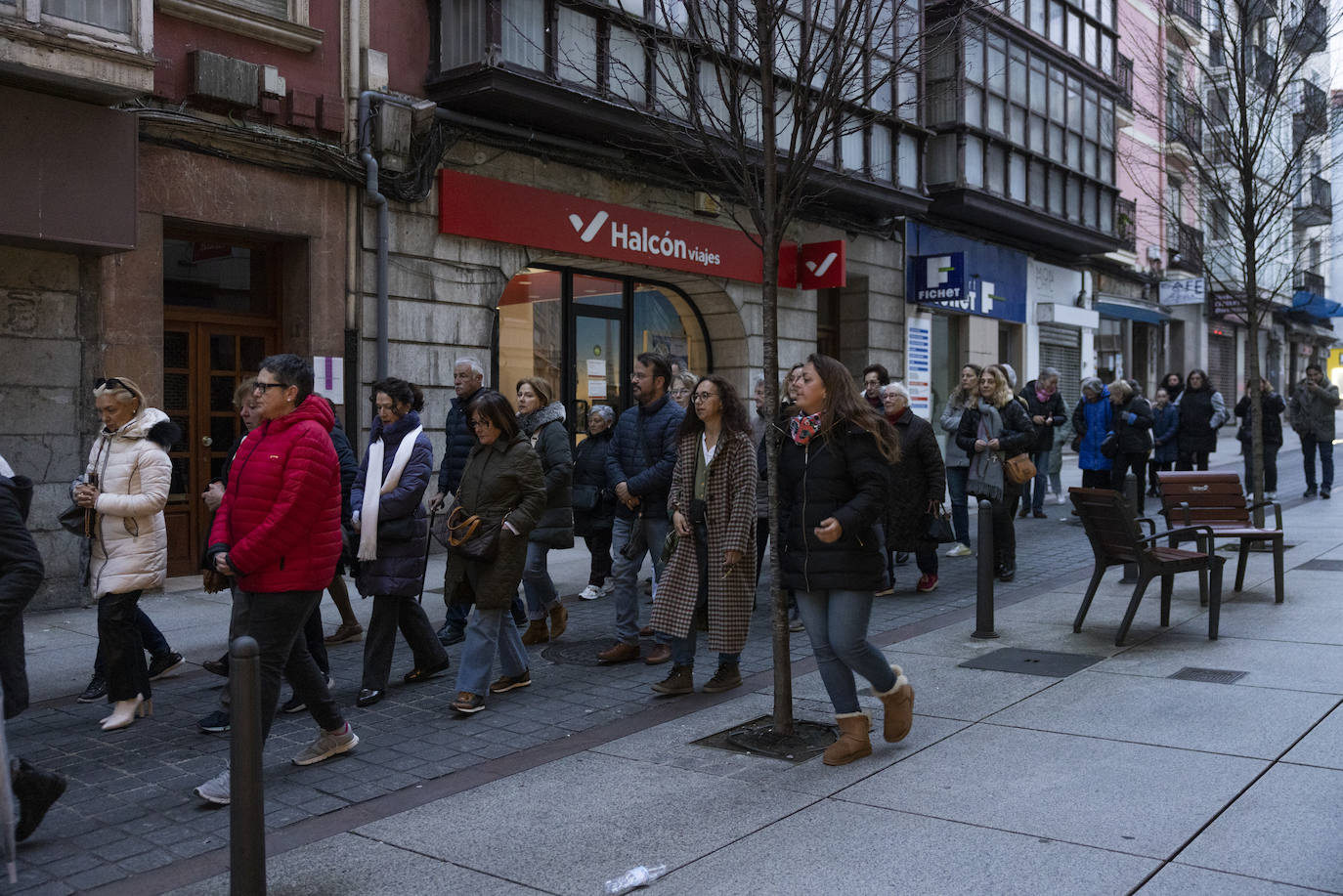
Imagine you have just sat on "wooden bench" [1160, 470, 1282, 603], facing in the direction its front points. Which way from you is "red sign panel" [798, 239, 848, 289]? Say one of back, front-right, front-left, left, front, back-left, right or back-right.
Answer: back

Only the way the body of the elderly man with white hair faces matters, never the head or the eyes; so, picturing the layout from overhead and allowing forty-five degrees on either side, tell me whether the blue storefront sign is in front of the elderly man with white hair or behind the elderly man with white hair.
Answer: behind

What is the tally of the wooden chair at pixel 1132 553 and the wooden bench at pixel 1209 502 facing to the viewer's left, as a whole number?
0

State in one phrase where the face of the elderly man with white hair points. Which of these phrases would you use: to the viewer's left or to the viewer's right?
to the viewer's left

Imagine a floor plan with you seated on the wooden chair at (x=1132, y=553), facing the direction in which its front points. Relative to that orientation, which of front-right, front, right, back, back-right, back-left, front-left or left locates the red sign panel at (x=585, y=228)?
left

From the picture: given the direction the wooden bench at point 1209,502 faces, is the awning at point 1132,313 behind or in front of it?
behind

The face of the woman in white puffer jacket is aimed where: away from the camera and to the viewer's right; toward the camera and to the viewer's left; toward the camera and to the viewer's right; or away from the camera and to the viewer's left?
toward the camera and to the viewer's left

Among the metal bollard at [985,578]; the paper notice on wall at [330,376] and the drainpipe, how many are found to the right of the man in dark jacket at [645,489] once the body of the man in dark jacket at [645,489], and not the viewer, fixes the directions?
2

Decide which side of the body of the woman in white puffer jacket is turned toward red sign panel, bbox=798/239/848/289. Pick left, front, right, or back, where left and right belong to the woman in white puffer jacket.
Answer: back

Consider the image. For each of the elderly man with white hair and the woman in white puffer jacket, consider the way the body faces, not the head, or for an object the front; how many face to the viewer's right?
0

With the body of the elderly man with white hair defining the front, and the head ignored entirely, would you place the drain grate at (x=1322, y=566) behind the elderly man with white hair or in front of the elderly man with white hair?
behind

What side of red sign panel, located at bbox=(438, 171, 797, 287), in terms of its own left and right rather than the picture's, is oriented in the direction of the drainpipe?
right

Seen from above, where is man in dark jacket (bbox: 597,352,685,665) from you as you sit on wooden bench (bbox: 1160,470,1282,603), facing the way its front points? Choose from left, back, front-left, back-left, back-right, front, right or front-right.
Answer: right

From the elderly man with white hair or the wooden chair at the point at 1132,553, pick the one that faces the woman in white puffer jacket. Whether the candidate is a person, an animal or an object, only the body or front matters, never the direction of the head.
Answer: the elderly man with white hair

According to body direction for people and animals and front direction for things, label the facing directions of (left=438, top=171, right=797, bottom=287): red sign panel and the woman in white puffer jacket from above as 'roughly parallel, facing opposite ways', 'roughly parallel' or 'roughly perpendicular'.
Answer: roughly perpendicular

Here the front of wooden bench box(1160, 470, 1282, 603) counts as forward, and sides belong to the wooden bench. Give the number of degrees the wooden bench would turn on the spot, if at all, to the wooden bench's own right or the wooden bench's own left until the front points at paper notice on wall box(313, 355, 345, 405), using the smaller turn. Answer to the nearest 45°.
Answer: approximately 135° to the wooden bench's own right

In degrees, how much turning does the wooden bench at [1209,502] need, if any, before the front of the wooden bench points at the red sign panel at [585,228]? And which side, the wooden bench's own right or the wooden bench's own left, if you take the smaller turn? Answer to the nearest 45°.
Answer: approximately 135° to the wooden bench's own right

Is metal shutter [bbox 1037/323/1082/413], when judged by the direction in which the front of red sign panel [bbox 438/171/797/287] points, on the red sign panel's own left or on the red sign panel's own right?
on the red sign panel's own left
